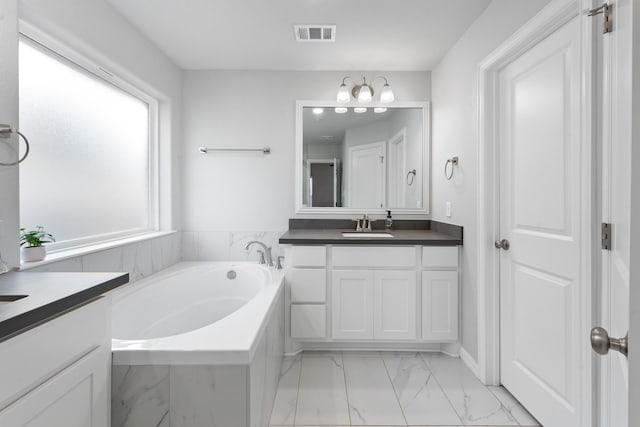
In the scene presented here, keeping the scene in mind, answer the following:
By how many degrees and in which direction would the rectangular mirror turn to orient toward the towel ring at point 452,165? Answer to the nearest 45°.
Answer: approximately 45° to its left

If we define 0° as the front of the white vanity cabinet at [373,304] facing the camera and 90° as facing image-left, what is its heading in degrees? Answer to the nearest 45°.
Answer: approximately 0°

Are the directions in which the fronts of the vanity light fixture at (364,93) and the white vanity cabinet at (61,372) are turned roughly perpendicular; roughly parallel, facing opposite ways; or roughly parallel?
roughly perpendicular
